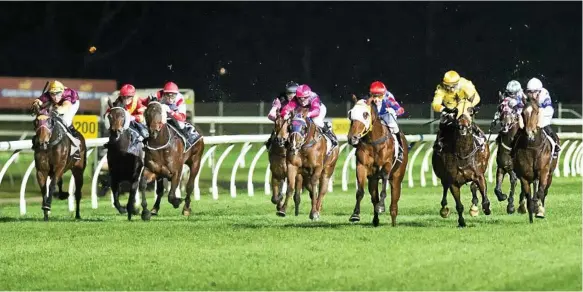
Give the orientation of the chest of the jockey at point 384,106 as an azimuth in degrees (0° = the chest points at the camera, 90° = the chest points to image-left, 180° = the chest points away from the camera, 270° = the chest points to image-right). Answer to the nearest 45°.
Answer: approximately 45°

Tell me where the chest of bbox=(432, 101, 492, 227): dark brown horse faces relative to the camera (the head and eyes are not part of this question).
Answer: toward the camera

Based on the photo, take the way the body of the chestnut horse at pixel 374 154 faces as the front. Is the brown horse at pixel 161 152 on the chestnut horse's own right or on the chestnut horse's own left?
on the chestnut horse's own right

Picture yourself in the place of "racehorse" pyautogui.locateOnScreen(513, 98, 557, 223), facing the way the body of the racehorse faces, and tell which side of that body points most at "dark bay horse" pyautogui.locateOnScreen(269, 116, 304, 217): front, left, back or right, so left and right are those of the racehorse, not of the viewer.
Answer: right

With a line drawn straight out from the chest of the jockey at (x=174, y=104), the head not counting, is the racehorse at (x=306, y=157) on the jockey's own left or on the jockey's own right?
on the jockey's own left

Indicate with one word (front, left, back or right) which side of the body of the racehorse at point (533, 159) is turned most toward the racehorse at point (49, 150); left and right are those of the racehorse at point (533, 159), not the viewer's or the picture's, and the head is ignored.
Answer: right

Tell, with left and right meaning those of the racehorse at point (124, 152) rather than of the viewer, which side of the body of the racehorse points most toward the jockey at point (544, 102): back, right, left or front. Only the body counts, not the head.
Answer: left

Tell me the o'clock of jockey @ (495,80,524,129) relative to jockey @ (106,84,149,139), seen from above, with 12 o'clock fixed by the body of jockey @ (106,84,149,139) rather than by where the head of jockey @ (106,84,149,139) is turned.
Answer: jockey @ (495,80,524,129) is roughly at 8 o'clock from jockey @ (106,84,149,139).

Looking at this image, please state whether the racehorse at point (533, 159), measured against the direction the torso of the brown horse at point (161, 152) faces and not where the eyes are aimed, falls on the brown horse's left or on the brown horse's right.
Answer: on the brown horse's left

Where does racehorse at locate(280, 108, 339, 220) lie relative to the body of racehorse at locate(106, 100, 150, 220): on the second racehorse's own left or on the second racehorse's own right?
on the second racehorse's own left

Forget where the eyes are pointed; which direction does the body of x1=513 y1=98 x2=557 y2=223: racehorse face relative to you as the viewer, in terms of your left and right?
facing the viewer
